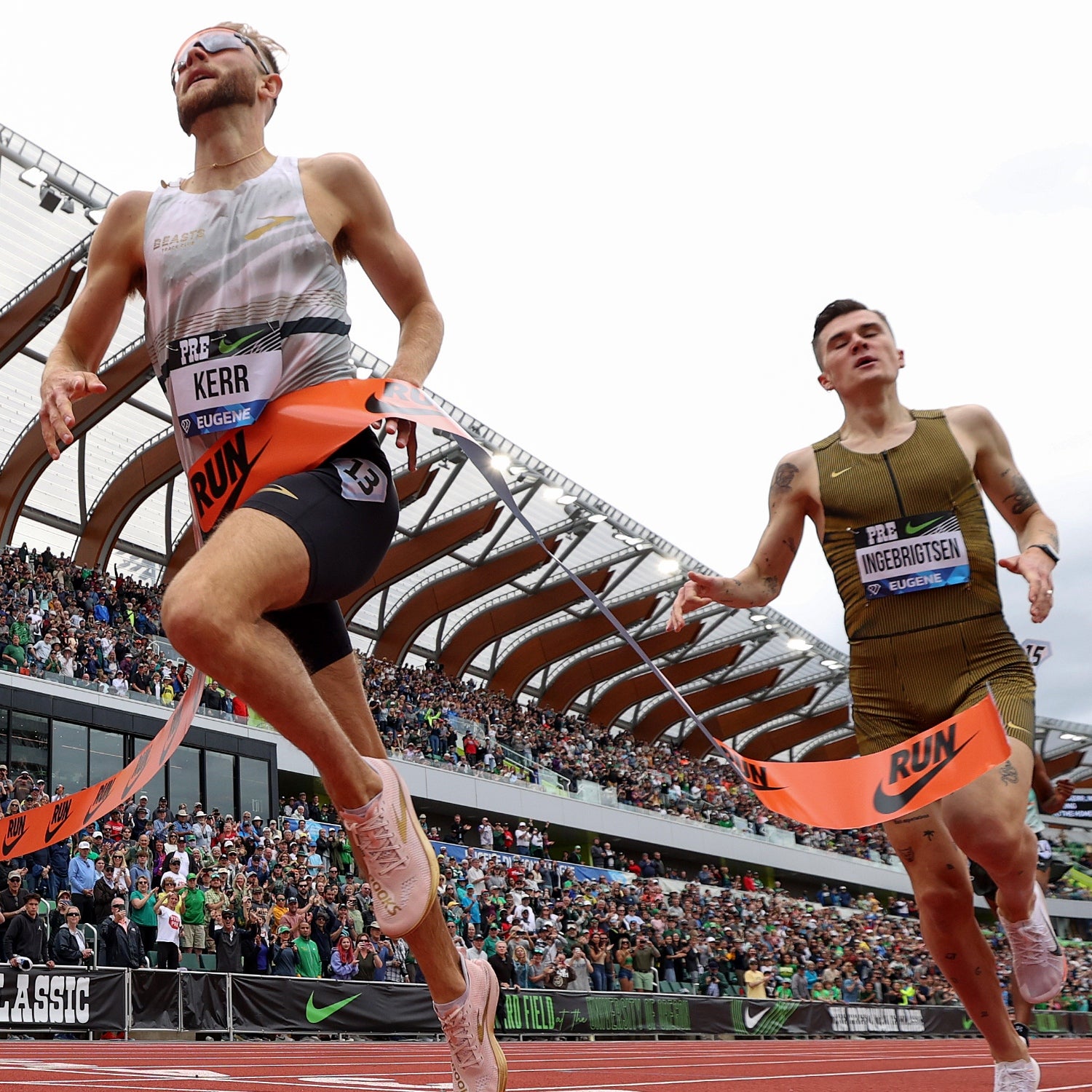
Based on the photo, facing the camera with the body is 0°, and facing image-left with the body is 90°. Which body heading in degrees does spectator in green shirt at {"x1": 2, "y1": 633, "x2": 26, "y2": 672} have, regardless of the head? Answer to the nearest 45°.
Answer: approximately 315°

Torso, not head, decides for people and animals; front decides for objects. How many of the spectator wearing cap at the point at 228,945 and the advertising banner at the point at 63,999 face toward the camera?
2

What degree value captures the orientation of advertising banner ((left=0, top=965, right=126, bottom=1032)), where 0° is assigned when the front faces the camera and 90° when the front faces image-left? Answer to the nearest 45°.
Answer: approximately 0°

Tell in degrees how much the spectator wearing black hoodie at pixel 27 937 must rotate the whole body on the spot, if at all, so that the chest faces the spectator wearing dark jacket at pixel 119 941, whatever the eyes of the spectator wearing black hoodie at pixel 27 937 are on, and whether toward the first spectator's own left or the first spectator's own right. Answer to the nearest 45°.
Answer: approximately 90° to the first spectator's own left

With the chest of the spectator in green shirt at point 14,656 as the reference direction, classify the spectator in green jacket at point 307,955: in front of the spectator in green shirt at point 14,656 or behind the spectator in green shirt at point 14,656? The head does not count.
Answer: in front

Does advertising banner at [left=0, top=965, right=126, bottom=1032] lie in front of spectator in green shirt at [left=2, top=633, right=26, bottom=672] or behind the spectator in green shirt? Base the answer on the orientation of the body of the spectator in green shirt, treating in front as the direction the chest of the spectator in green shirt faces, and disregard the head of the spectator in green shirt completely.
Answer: in front

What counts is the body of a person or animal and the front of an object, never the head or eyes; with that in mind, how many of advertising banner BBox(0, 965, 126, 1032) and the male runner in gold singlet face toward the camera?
2

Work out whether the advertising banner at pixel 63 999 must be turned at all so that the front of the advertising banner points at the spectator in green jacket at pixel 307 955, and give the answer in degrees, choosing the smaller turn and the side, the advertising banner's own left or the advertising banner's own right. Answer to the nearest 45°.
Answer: approximately 135° to the advertising banner's own left

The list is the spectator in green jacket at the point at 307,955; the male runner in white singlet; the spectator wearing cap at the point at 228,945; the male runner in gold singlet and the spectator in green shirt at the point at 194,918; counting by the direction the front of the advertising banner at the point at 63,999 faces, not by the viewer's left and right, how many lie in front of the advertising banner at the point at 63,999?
2
